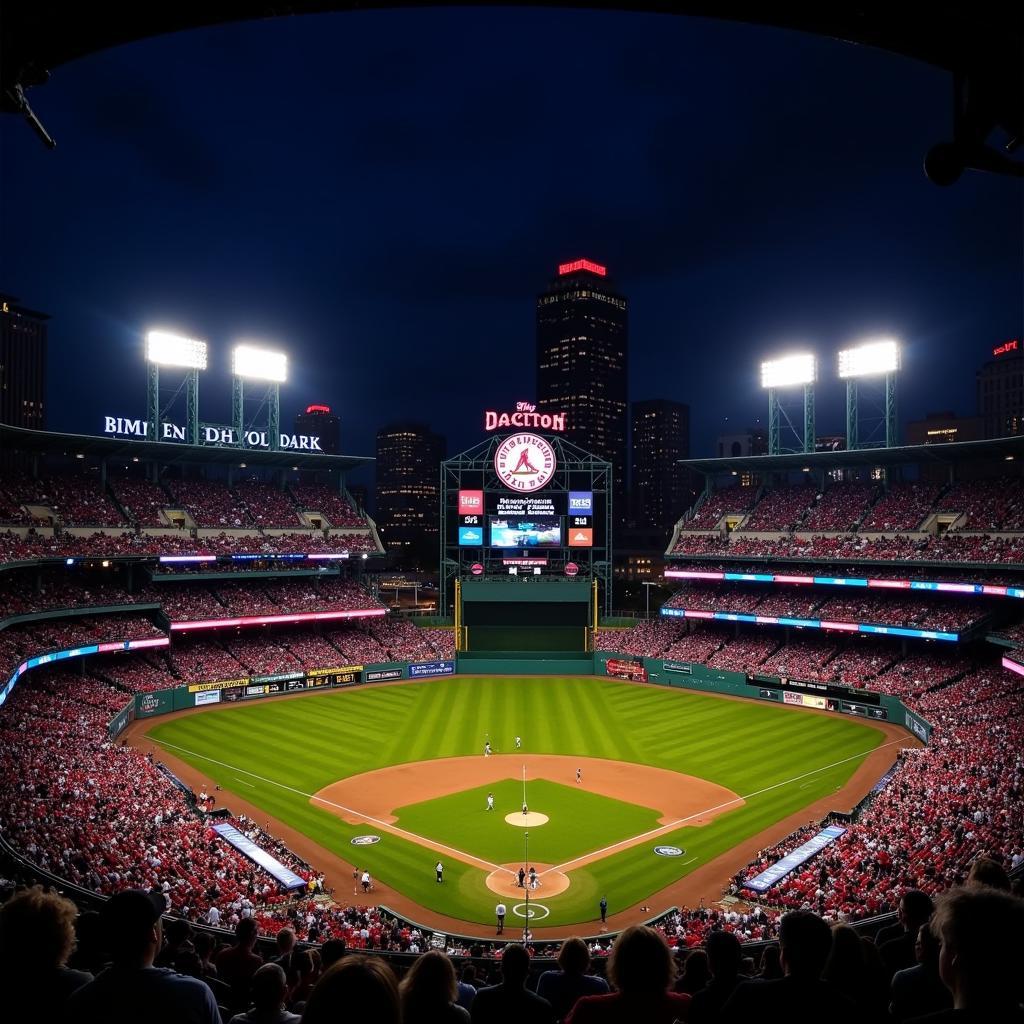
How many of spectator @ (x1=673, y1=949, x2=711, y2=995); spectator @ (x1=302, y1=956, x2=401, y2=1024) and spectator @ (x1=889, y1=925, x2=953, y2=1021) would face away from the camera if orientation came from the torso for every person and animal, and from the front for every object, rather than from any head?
3

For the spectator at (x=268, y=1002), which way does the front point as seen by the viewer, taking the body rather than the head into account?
away from the camera

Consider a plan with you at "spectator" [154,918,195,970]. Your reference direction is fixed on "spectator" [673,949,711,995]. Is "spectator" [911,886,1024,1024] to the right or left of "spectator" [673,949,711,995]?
right

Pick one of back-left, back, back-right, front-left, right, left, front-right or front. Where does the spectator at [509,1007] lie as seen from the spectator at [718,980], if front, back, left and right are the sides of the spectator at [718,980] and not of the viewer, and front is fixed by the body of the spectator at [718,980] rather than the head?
back-left

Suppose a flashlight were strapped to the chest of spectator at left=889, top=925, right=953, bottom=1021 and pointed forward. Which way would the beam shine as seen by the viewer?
away from the camera

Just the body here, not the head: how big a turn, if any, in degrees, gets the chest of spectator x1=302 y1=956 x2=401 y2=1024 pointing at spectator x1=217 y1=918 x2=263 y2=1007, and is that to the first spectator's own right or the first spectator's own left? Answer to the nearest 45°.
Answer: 0° — they already face them

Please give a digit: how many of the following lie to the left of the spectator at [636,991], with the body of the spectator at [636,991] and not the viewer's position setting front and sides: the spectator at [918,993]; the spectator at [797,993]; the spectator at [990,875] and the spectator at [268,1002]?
1

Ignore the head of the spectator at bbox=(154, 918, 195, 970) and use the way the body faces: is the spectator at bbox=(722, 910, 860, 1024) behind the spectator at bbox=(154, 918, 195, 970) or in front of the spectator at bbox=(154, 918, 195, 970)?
behind

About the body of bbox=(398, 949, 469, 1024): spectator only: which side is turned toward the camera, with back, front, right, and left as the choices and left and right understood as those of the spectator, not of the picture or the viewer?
back

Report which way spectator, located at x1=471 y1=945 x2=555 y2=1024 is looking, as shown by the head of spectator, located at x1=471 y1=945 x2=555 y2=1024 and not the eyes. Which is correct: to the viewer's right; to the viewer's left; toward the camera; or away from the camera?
away from the camera

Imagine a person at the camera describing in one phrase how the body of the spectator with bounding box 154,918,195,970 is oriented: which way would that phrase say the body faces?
away from the camera

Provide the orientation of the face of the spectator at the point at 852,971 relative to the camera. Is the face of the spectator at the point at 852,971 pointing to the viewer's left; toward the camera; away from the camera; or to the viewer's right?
away from the camera

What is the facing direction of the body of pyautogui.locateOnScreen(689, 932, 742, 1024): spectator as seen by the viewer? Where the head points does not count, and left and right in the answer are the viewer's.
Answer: facing away from the viewer

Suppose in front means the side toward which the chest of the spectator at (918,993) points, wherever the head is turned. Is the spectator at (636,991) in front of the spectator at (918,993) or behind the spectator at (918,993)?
behind

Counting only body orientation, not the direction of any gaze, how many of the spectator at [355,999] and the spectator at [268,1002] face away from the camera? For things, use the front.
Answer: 2

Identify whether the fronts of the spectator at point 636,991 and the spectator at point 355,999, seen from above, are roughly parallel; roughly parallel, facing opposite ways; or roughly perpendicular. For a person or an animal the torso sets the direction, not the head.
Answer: roughly parallel

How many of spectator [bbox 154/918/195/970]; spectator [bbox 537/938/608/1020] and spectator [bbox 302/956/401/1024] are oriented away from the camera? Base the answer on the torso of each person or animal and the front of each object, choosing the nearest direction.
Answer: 3

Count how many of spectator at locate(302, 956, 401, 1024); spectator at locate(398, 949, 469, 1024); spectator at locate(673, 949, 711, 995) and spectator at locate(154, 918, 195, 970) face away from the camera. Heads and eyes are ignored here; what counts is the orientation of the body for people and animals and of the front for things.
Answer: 4

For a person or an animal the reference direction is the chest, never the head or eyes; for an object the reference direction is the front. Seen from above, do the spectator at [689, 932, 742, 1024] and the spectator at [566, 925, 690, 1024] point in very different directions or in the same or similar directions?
same or similar directions

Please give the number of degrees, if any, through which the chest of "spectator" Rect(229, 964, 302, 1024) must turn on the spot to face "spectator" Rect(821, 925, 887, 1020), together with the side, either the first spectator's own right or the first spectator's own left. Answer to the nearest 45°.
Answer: approximately 90° to the first spectator's own right
